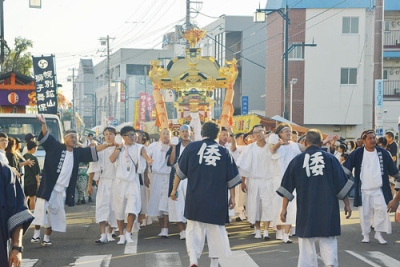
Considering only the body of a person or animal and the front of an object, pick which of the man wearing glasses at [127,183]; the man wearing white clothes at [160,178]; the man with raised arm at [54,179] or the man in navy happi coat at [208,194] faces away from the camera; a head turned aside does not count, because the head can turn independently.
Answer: the man in navy happi coat

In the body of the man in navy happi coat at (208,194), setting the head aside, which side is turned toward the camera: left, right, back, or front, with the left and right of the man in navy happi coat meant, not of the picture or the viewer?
back

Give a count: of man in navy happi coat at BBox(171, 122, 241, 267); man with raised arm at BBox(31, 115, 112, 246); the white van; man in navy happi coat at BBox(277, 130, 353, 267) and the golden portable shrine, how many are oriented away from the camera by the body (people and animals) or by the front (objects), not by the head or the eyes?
2

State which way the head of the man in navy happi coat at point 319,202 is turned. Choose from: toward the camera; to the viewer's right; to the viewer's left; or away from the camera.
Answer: away from the camera

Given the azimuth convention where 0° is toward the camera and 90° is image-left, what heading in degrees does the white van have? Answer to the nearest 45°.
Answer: approximately 0°

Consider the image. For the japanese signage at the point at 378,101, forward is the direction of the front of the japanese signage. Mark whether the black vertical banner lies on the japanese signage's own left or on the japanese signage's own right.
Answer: on the japanese signage's own right

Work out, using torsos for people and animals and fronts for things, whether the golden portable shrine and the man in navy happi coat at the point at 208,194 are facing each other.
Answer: yes

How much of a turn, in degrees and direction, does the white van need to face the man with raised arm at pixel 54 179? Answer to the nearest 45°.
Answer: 0° — it already faces them

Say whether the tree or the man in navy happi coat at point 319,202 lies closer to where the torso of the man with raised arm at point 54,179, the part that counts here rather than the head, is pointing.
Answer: the man in navy happi coat

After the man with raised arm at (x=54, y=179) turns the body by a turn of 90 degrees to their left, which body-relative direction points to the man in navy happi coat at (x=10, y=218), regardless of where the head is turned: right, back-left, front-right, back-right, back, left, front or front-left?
back-right

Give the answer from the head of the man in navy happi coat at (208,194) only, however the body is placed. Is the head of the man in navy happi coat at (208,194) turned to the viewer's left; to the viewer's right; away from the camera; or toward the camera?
away from the camera

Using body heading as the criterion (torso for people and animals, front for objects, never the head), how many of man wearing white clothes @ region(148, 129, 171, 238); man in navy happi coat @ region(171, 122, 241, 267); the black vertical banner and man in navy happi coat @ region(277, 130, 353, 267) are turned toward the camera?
2
